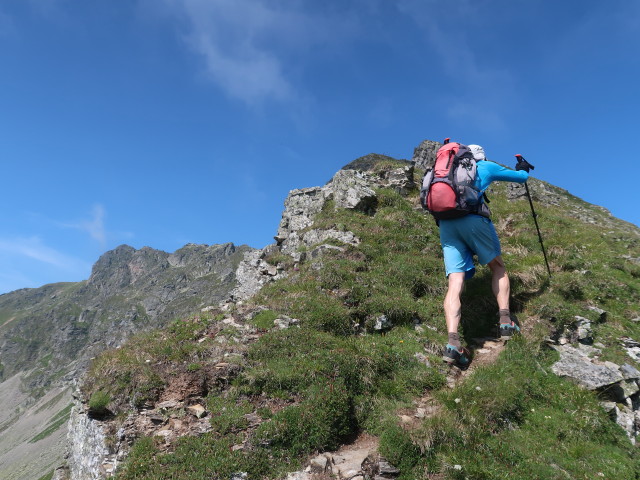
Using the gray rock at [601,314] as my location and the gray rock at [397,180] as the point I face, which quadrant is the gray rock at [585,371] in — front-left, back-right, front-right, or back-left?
back-left

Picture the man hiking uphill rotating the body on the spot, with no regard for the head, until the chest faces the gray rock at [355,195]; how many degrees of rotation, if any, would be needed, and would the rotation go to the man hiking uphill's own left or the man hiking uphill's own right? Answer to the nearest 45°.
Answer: approximately 90° to the man hiking uphill's own left

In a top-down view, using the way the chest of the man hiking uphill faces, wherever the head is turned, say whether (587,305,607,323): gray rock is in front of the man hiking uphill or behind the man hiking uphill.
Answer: in front

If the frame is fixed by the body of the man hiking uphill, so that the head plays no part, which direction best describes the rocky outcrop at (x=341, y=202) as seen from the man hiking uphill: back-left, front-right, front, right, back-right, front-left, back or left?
left

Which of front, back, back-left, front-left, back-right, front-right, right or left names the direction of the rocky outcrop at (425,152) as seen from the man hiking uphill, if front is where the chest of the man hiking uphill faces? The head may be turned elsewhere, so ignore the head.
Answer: front-left

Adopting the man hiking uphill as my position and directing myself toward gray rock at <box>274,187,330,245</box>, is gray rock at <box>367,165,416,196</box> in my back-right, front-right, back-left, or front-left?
front-right

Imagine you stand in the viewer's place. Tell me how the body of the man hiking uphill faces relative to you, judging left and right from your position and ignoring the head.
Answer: facing away from the viewer and to the right of the viewer
